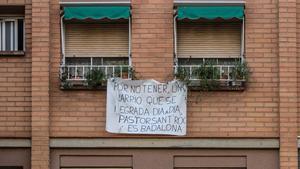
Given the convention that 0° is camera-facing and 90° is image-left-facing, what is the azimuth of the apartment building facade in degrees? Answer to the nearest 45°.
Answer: approximately 0°

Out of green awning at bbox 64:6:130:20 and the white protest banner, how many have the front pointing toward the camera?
2

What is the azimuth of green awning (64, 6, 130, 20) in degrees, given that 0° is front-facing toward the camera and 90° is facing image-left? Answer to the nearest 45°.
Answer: approximately 0°

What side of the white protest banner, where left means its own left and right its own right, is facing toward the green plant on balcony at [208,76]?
left

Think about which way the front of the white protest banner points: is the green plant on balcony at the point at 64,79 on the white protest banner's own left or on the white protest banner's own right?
on the white protest banner's own right
